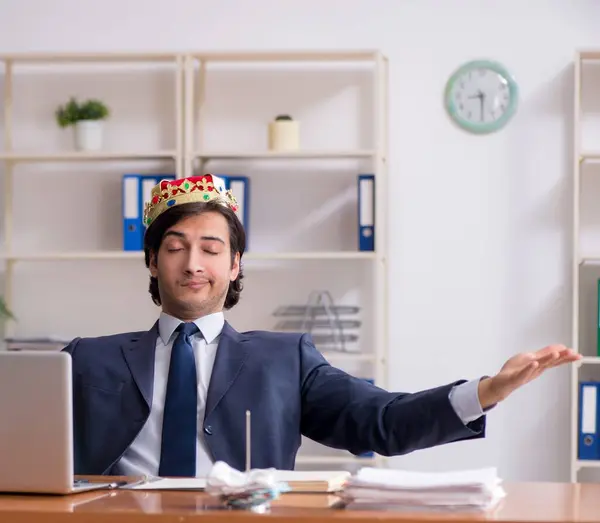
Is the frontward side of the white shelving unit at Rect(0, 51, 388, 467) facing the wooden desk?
yes

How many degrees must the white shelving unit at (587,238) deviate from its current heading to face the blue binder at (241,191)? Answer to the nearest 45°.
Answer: approximately 90° to its right

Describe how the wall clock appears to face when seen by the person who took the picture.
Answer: facing the viewer

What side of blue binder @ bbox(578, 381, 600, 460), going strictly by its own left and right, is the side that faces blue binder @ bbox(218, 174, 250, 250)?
right

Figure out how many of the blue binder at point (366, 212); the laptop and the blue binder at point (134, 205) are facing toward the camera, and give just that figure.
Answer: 2

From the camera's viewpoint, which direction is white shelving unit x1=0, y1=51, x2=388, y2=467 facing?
toward the camera

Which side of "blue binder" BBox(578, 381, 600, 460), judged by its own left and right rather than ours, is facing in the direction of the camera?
front

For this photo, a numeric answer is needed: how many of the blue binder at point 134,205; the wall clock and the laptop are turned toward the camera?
2

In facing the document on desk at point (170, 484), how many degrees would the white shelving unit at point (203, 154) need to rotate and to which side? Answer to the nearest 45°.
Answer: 0° — it already faces it
